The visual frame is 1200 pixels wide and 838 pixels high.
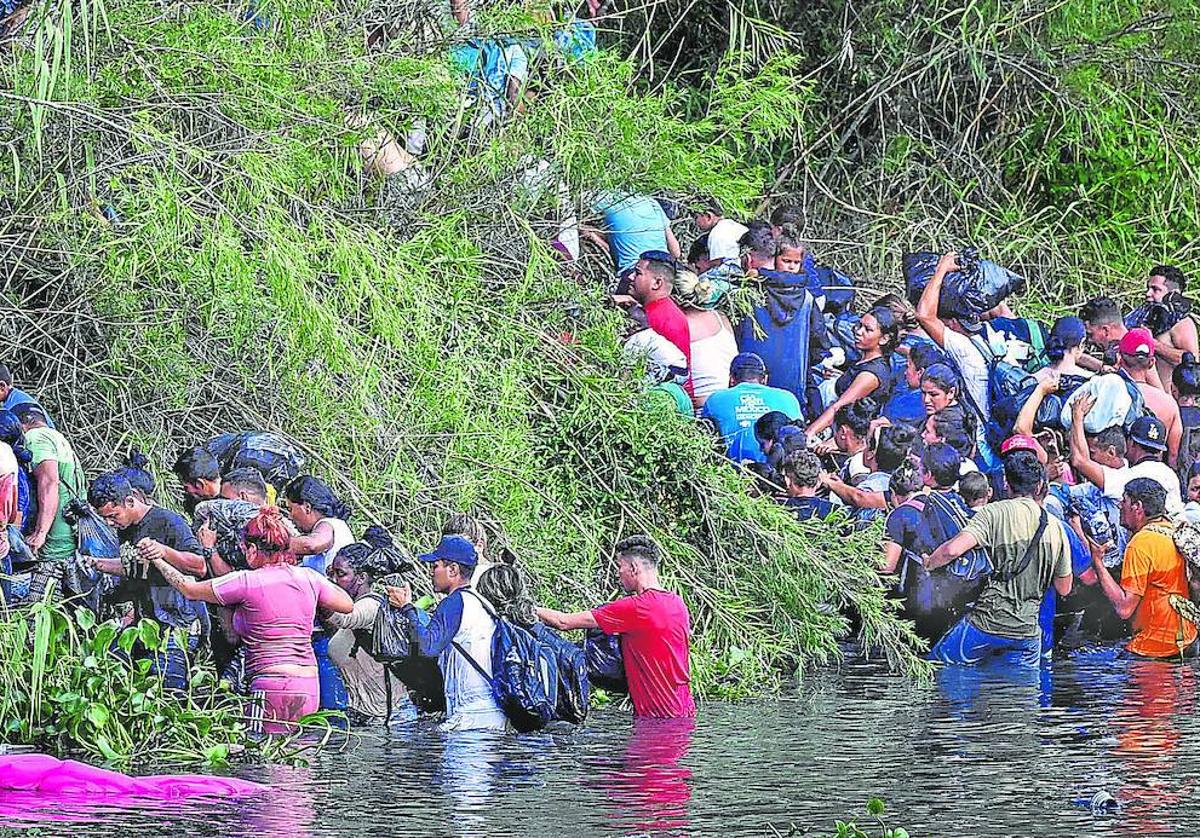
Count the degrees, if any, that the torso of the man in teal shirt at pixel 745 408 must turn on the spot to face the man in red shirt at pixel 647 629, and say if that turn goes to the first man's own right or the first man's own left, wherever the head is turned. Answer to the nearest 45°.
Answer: approximately 180°

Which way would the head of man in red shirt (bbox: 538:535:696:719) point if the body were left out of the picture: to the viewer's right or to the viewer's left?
to the viewer's left

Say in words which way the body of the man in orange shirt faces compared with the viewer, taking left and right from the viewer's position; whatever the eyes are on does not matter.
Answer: facing away from the viewer and to the left of the viewer

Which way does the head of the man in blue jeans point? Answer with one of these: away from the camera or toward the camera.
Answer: away from the camera
